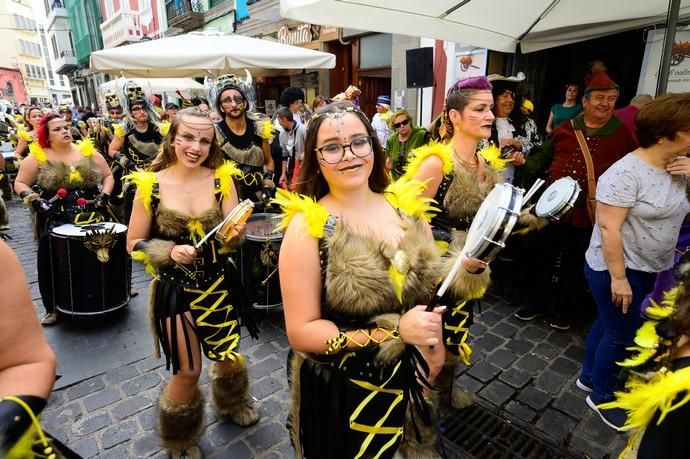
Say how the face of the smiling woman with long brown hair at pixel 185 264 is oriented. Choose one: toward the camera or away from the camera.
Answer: toward the camera

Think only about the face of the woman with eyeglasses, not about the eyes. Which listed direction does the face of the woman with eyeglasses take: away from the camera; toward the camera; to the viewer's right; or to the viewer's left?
toward the camera

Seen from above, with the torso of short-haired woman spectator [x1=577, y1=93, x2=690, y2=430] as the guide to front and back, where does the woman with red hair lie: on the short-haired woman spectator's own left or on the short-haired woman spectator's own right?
on the short-haired woman spectator's own right

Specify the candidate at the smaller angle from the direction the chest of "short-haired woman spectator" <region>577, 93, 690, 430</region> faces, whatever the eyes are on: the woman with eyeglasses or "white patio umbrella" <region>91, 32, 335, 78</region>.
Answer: the woman with eyeglasses

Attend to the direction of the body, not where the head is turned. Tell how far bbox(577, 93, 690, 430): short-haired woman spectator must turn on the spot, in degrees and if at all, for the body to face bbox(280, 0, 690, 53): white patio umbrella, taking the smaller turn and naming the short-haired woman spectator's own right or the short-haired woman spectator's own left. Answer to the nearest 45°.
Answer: approximately 180°
